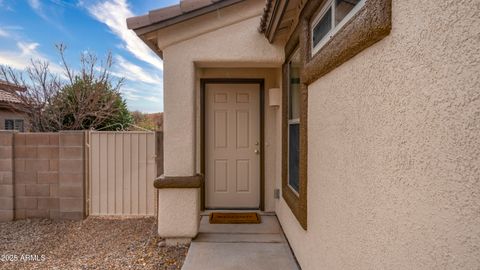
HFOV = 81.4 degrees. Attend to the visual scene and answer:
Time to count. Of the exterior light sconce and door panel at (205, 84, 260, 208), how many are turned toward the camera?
2

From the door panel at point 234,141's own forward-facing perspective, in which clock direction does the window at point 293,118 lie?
The window is roughly at 11 o'clock from the door panel.

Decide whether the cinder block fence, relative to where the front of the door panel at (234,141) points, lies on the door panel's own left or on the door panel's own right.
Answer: on the door panel's own right

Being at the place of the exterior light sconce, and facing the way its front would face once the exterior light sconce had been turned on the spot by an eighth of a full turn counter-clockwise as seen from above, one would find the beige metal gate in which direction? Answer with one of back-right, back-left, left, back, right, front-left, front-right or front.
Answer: back-right

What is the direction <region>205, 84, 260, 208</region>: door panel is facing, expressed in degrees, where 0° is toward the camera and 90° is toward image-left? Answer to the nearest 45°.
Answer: approximately 0°

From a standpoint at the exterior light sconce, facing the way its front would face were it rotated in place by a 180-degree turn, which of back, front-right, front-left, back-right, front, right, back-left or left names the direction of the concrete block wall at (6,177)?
left

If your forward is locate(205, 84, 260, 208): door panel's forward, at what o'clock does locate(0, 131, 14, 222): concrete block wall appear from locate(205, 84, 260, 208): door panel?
The concrete block wall is roughly at 3 o'clock from the door panel.

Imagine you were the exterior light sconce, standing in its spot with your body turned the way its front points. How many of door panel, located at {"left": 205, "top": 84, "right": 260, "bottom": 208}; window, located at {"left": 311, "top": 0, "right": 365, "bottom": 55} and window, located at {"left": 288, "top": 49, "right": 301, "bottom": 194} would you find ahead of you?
2
